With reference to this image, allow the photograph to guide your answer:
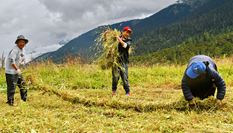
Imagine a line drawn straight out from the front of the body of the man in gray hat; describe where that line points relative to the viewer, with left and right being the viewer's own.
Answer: facing the viewer and to the right of the viewer

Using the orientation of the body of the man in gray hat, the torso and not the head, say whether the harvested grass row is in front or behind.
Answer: in front
